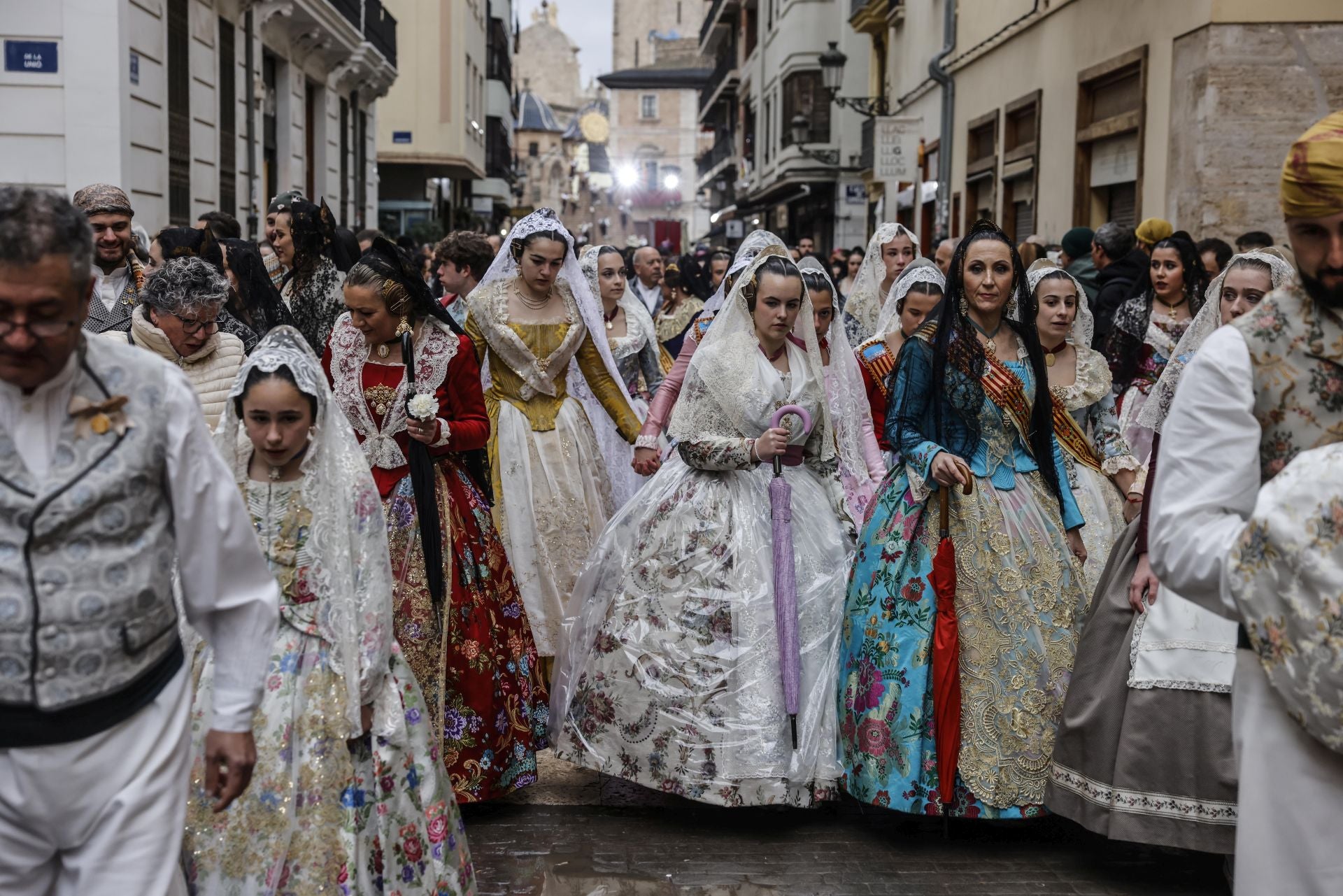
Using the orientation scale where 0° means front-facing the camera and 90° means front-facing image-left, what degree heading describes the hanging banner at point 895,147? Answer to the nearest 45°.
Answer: approximately 0°

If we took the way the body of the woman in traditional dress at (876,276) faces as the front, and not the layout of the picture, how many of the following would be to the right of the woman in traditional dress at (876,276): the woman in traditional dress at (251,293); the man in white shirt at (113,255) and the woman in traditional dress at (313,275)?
3

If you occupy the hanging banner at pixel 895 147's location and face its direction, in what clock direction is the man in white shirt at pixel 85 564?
The man in white shirt is roughly at 12 o'clock from the hanging banner.

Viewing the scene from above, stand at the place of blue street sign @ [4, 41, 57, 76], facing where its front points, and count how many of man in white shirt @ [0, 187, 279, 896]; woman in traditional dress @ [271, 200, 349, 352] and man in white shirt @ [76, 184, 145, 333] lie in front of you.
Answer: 3

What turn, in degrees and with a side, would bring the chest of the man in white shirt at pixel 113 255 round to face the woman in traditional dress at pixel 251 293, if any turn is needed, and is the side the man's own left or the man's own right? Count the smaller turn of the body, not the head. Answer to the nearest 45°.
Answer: approximately 45° to the man's own left

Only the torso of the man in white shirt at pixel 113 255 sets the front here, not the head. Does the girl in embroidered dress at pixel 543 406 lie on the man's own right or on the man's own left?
on the man's own left

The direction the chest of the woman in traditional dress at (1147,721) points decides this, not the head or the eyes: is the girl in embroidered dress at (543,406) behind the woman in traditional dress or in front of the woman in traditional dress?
behind
